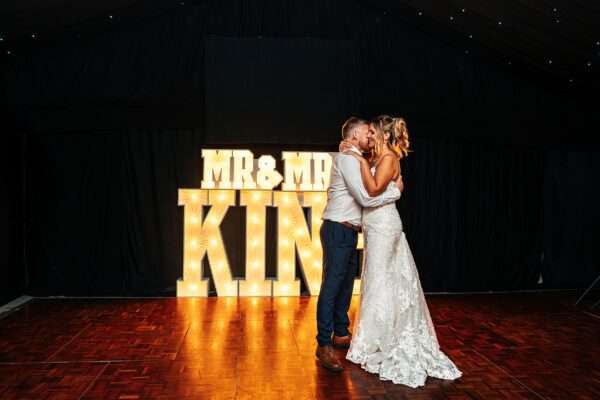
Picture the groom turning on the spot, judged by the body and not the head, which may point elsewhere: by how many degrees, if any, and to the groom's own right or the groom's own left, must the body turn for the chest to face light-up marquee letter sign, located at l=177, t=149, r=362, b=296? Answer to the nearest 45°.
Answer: approximately 135° to the groom's own left

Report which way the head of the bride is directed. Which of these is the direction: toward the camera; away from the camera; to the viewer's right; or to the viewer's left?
to the viewer's left

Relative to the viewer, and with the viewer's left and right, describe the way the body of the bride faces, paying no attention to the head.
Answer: facing to the left of the viewer

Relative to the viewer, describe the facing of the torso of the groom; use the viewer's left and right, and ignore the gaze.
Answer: facing to the right of the viewer

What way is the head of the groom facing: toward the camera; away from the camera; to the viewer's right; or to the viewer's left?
to the viewer's right

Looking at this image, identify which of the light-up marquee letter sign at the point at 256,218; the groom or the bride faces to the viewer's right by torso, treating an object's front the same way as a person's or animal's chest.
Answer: the groom

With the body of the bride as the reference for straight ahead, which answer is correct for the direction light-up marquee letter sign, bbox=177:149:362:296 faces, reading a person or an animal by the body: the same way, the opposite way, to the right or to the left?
to the left

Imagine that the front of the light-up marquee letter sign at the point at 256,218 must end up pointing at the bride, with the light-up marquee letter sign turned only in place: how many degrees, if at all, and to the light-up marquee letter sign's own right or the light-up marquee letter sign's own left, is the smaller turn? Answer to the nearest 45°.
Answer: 0° — it already faces them
